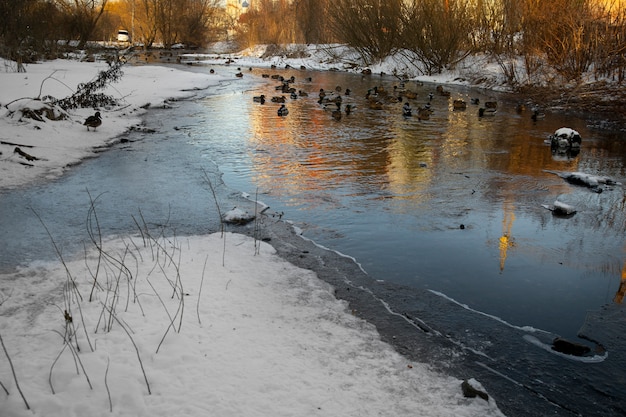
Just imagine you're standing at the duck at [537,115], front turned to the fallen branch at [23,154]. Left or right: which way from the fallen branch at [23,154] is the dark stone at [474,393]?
left

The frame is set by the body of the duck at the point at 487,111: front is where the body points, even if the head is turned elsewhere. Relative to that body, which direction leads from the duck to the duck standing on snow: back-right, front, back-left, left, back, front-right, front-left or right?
front-left

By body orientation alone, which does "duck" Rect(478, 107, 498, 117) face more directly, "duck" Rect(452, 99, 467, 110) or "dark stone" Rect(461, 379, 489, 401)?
the duck

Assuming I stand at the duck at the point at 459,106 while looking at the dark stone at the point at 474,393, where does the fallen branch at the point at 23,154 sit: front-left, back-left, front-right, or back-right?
front-right

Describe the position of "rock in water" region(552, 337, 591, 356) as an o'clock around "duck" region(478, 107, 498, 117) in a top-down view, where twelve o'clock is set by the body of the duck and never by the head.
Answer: The rock in water is roughly at 9 o'clock from the duck.

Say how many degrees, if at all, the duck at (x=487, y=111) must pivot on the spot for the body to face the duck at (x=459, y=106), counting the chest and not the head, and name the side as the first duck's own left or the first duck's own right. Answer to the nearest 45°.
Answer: approximately 45° to the first duck's own right

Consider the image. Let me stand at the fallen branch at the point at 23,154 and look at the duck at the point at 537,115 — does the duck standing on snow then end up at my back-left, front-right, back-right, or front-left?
front-left

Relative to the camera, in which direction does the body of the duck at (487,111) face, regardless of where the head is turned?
to the viewer's left

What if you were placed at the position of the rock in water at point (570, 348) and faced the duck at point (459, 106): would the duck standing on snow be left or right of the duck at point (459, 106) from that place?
left

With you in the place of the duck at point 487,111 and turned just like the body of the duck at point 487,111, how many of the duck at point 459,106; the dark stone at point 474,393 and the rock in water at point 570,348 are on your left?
2

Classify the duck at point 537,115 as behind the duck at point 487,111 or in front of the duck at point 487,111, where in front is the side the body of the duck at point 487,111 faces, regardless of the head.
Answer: behind

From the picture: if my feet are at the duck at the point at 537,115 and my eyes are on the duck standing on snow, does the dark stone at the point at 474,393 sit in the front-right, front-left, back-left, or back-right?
front-left

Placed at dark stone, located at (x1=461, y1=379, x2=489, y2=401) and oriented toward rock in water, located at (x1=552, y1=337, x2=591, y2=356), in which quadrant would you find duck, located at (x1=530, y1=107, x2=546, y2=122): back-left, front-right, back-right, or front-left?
front-left

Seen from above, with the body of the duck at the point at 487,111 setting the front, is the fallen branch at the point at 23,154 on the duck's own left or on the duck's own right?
on the duck's own left

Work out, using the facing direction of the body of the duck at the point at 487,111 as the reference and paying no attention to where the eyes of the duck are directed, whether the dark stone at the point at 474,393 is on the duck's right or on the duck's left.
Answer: on the duck's left
